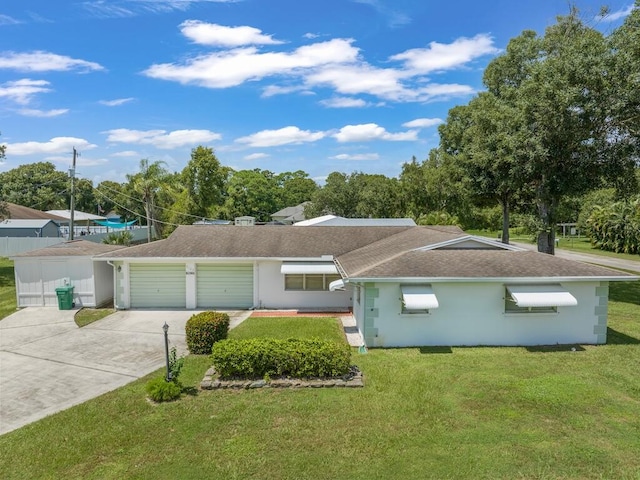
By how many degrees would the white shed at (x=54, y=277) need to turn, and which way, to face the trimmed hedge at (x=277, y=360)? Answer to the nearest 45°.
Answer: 0° — it already faces it

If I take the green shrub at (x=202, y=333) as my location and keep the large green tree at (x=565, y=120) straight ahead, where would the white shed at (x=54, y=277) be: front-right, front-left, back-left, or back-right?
back-left

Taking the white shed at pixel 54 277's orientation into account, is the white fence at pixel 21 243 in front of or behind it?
behind

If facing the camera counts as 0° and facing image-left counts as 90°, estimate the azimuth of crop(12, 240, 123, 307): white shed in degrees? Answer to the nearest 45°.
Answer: approximately 0°

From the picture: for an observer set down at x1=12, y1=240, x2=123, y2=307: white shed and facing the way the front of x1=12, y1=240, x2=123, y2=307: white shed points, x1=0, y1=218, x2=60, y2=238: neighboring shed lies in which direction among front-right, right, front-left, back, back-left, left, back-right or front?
back

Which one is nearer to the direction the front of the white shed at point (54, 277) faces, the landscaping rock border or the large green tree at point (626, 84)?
the landscaping rock border

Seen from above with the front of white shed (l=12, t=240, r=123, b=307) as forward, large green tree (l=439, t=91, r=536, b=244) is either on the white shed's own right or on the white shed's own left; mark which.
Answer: on the white shed's own left

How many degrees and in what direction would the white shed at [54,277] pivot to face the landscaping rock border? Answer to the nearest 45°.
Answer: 0° — it already faces it

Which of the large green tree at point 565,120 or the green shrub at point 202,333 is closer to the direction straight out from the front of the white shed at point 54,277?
the green shrub

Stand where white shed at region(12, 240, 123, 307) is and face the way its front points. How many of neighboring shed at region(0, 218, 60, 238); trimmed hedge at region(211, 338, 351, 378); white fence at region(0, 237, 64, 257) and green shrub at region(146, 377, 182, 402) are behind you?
2

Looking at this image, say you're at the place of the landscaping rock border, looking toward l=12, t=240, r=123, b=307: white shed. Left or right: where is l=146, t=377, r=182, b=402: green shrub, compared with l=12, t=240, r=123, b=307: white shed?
left
